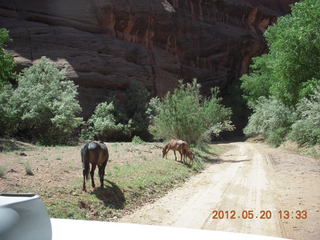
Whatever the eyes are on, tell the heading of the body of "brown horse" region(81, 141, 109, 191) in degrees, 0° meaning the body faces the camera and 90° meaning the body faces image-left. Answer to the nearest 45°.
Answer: approximately 225°

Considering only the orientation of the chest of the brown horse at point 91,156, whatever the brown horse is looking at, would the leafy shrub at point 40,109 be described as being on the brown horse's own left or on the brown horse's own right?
on the brown horse's own left

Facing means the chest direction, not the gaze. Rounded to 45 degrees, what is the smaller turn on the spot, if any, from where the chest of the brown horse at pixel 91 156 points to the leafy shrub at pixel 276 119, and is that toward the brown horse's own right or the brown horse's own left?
0° — it already faces it
